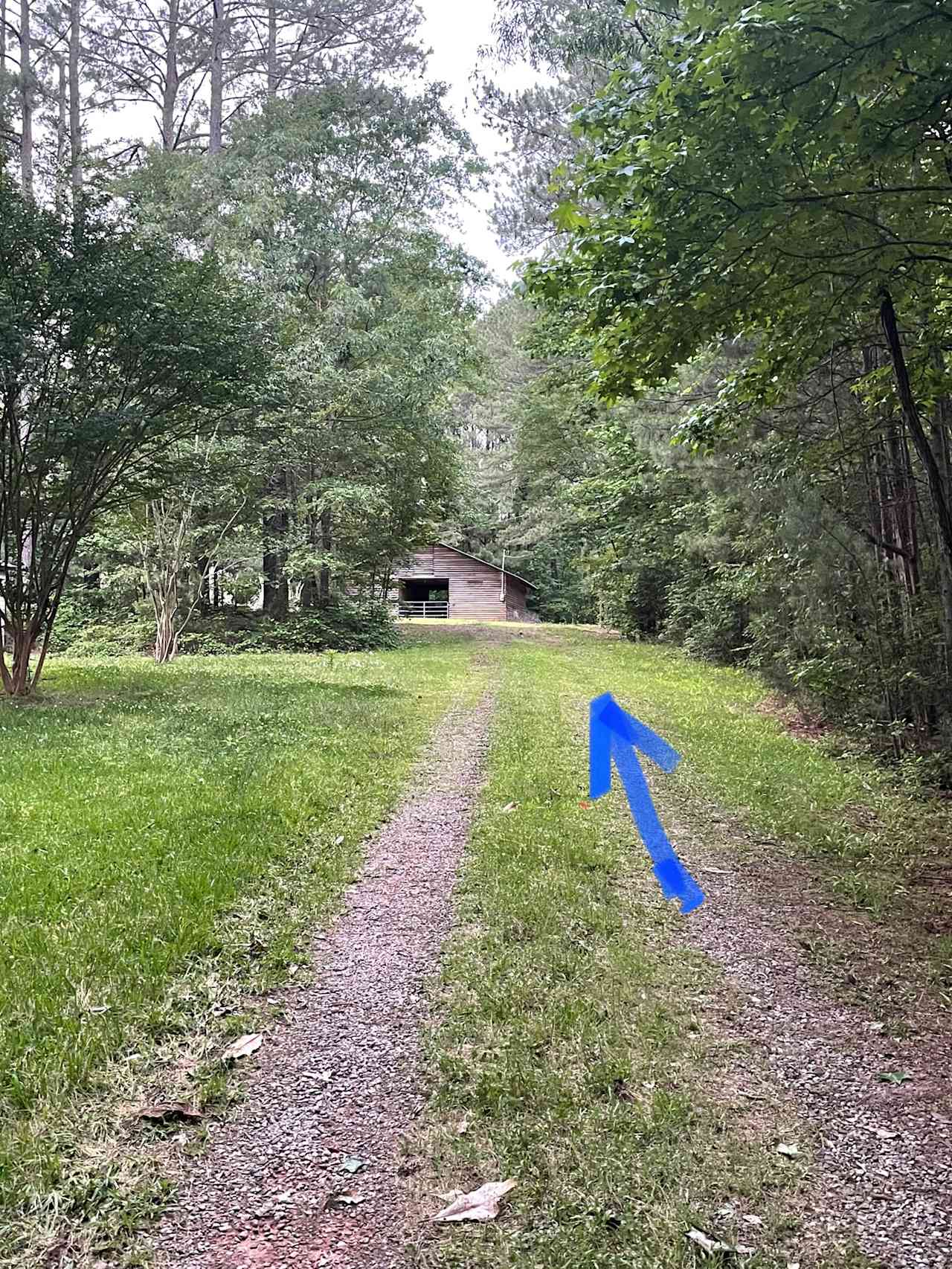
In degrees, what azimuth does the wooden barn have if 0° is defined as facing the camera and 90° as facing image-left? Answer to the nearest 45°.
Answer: approximately 0°

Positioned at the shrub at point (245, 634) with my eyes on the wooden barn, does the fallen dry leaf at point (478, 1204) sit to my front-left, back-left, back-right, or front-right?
back-right

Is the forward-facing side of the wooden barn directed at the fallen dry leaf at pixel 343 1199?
yes

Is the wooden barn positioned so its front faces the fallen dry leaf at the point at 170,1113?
yes

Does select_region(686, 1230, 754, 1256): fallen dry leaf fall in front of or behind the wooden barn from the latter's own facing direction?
in front

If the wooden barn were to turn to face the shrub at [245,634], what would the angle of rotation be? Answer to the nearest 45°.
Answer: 0° — it already faces it

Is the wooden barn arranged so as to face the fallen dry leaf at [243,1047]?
yes

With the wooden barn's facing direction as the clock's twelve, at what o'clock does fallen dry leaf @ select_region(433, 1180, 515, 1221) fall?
The fallen dry leaf is roughly at 12 o'clock from the wooden barn.
